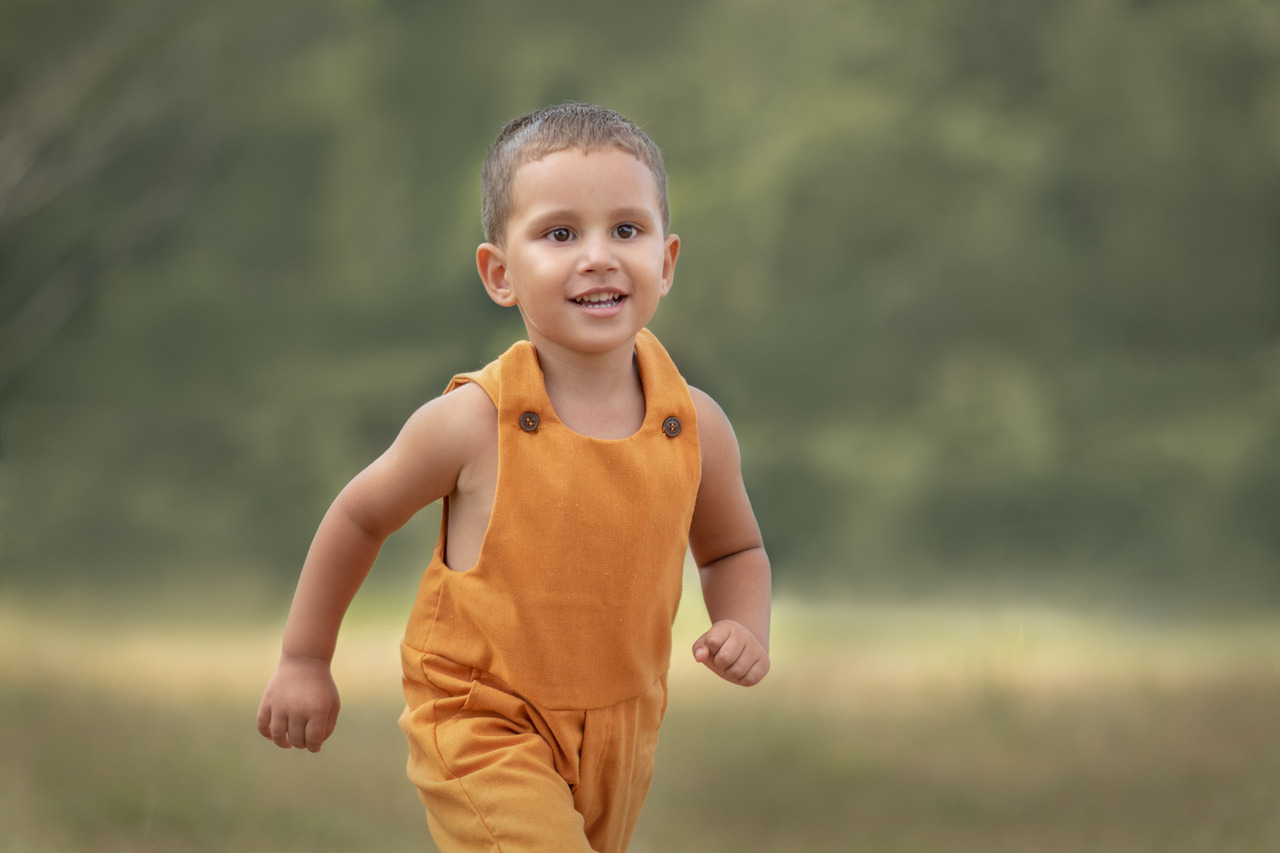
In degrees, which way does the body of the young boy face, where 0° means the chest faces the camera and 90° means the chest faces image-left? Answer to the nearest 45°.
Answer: approximately 315°
